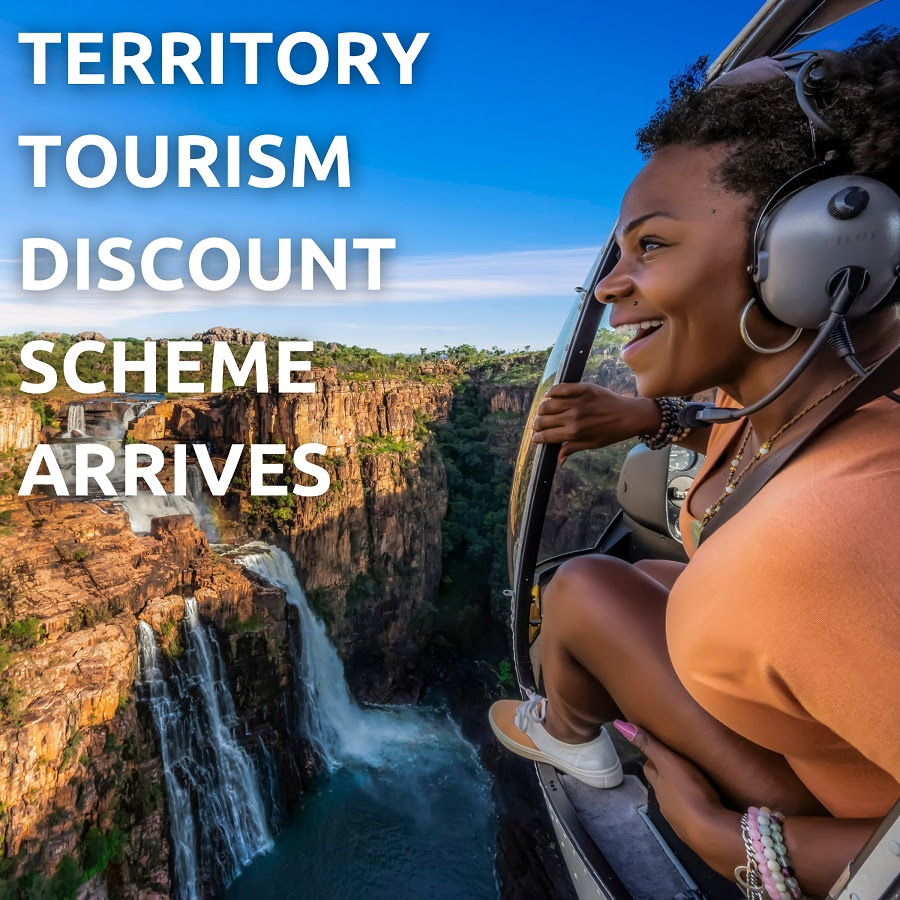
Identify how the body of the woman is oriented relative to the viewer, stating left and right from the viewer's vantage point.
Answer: facing to the left of the viewer

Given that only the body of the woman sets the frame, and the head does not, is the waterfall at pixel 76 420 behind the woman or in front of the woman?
in front

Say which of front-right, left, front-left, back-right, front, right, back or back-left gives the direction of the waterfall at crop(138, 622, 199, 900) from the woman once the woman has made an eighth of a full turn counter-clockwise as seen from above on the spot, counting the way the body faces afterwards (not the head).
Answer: right

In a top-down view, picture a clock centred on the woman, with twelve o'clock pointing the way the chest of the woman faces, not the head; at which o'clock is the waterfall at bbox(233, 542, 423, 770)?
The waterfall is roughly at 2 o'clock from the woman.

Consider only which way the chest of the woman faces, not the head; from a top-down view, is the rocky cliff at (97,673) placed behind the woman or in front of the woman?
in front

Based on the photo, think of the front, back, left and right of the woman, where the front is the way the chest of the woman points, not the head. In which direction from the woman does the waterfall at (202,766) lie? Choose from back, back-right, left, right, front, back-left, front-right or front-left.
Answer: front-right
